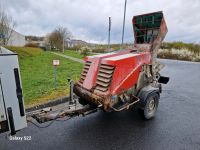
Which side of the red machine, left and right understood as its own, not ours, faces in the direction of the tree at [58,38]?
right

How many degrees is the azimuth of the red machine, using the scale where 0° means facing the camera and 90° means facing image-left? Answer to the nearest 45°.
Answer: approximately 45°
